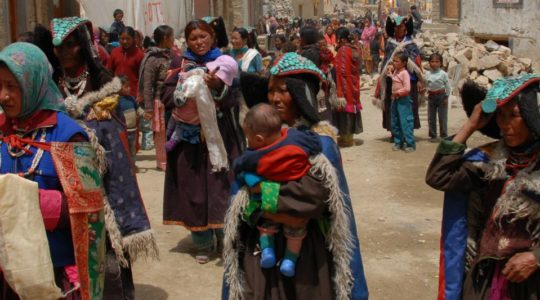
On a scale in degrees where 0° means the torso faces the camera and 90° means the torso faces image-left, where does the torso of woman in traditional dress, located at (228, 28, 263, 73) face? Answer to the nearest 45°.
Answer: approximately 45°

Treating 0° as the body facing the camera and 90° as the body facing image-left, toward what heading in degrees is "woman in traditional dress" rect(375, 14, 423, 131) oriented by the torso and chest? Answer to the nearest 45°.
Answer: approximately 0°

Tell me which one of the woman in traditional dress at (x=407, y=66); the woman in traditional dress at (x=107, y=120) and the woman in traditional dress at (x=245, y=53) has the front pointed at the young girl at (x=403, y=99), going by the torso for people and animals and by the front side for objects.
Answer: the woman in traditional dress at (x=407, y=66)
